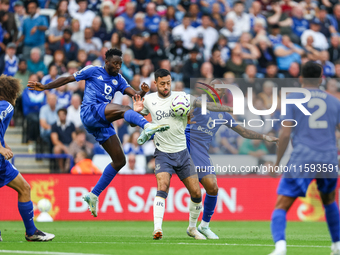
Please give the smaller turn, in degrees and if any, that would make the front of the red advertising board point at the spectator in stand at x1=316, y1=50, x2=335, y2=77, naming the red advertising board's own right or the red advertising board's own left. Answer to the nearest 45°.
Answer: approximately 135° to the red advertising board's own left

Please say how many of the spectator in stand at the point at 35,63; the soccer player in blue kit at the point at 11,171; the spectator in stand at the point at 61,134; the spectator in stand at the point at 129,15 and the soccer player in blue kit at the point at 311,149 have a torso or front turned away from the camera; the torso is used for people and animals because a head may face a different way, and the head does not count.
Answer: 1

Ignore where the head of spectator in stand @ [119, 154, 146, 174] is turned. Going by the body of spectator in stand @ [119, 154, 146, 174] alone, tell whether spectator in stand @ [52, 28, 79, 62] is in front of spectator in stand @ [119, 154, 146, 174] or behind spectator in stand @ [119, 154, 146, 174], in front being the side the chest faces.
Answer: behind

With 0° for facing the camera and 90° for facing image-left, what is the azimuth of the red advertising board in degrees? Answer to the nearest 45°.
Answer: approximately 0°

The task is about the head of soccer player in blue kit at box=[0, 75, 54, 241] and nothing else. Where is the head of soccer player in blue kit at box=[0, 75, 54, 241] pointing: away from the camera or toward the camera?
away from the camera

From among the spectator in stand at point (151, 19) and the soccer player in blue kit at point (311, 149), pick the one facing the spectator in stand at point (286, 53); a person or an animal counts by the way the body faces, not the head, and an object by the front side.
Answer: the soccer player in blue kit

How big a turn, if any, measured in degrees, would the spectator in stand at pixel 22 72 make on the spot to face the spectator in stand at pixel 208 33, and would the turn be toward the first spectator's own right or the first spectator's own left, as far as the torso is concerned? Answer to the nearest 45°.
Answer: approximately 90° to the first spectator's own left

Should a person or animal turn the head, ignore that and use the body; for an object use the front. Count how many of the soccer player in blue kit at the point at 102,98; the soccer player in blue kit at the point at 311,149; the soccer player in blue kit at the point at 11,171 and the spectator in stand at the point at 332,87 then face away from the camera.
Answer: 1

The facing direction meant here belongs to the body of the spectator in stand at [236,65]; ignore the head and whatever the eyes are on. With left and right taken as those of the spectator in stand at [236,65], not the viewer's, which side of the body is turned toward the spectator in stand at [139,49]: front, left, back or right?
right

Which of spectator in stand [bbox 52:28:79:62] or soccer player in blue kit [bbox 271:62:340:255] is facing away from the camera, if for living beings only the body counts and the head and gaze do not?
the soccer player in blue kit

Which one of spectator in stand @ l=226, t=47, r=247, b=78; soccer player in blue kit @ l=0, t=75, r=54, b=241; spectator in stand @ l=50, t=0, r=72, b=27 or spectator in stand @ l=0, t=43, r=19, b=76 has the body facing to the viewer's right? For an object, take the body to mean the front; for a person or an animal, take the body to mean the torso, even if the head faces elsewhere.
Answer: the soccer player in blue kit

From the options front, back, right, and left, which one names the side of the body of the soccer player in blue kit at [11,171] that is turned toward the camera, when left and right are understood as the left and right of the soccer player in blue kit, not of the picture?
right
